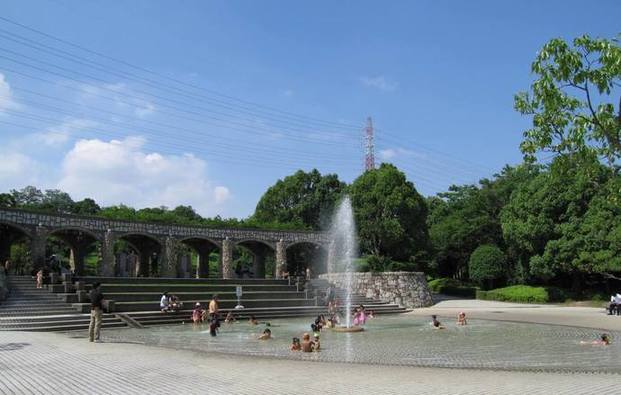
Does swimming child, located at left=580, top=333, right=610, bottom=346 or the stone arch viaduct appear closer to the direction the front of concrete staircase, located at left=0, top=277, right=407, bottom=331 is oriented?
the swimming child

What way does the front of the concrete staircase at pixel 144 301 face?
toward the camera

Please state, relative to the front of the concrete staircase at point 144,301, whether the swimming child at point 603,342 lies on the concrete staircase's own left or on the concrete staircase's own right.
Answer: on the concrete staircase's own left

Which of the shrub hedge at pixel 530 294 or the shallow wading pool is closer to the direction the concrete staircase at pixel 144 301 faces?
the shallow wading pool

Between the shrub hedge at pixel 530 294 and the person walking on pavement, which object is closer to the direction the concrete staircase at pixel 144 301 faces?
the person walking on pavement

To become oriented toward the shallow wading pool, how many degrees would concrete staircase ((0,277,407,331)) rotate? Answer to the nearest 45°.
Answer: approximately 45° to its left

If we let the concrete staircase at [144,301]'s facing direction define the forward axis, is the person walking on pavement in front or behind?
in front

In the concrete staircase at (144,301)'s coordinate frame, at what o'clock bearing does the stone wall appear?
The stone wall is roughly at 8 o'clock from the concrete staircase.

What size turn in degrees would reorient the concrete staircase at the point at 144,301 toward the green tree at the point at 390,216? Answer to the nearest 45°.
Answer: approximately 135° to its left

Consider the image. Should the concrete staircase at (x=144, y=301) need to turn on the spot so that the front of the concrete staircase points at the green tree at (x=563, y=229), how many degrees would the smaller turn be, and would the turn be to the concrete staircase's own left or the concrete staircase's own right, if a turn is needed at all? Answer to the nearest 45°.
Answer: approximately 90° to the concrete staircase's own left

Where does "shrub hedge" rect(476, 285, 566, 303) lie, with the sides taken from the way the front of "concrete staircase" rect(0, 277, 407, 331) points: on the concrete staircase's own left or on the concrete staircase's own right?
on the concrete staircase's own left
